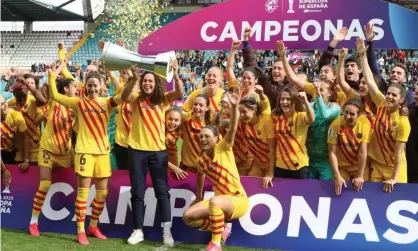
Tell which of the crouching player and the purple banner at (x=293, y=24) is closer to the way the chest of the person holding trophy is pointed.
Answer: the crouching player

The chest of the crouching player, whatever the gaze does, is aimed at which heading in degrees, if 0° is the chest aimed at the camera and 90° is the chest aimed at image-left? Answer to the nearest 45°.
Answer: approximately 45°

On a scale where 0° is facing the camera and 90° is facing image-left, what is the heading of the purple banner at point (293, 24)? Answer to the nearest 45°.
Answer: approximately 0°

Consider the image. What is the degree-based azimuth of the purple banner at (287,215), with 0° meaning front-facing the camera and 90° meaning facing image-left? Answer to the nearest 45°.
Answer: approximately 0°

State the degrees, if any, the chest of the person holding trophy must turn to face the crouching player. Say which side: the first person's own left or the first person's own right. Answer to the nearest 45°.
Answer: approximately 45° to the first person's own left

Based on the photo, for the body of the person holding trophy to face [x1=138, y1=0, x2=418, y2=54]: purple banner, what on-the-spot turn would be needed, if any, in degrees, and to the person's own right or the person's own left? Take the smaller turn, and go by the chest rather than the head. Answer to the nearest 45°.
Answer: approximately 135° to the person's own left

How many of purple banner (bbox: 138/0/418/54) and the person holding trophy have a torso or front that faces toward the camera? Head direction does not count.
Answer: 2
